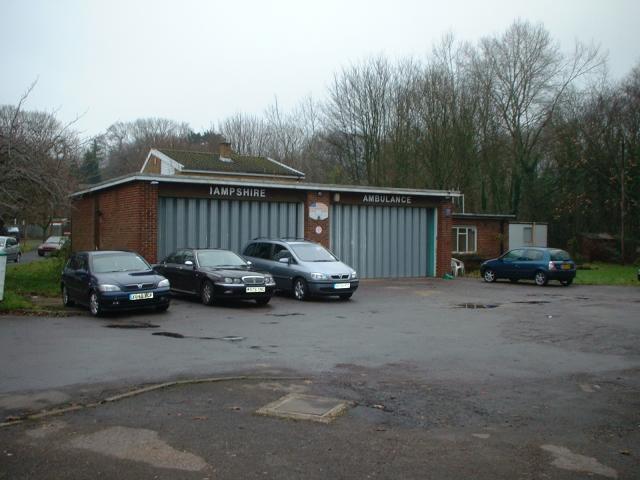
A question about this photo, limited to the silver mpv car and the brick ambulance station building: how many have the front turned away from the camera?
0

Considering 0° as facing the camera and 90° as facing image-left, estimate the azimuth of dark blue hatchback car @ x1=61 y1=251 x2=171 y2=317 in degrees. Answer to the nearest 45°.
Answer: approximately 315°

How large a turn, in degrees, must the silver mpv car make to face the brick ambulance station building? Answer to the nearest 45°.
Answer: approximately 135° to its left

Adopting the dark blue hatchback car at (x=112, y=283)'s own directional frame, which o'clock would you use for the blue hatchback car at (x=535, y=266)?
The blue hatchback car is roughly at 10 o'clock from the dark blue hatchback car.

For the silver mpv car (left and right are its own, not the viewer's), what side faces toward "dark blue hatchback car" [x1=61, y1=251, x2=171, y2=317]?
right

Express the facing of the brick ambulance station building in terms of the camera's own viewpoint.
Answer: facing the viewer and to the right of the viewer

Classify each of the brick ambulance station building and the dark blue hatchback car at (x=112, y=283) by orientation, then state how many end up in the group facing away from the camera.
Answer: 0
